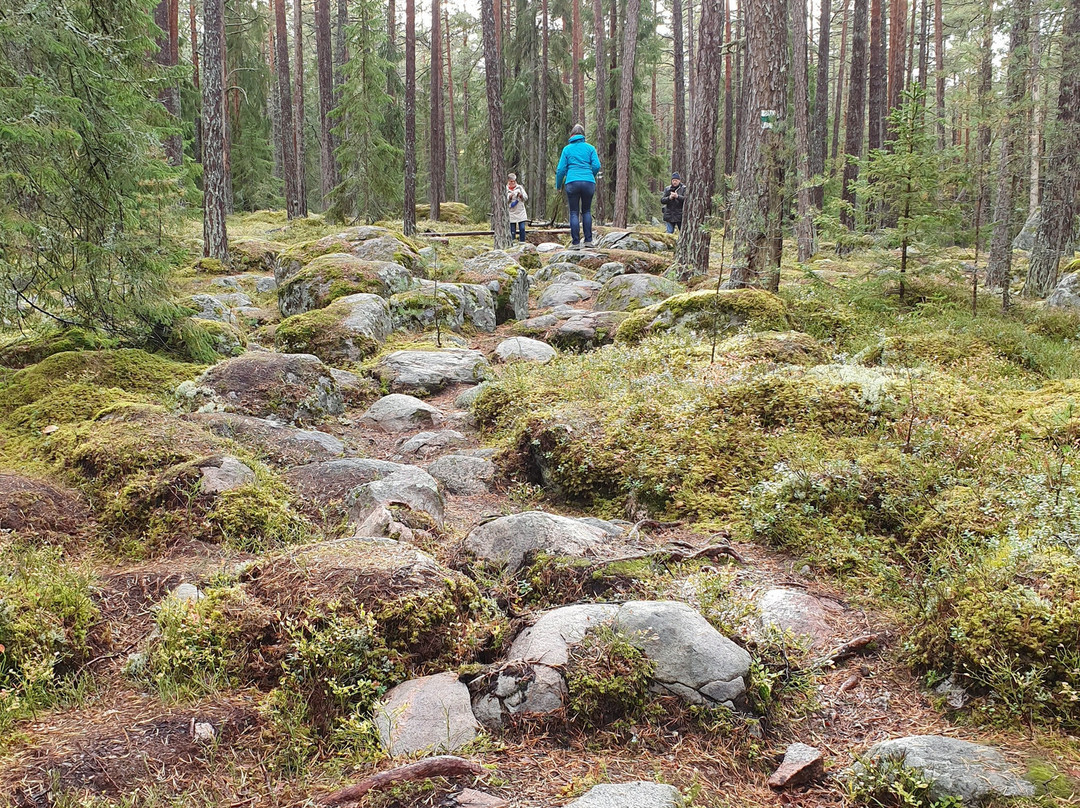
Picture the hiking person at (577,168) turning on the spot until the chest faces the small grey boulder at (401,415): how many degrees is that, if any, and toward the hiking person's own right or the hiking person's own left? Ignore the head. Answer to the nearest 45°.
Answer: approximately 180°

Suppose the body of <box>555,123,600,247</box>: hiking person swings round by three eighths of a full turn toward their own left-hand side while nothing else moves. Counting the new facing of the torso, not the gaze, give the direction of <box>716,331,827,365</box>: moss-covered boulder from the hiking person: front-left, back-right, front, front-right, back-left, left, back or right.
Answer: front-left

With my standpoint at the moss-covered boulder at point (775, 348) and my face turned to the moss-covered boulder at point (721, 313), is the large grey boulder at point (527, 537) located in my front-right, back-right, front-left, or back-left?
back-left

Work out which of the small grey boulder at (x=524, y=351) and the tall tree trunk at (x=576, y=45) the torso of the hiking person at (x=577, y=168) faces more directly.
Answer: the tall tree trunk

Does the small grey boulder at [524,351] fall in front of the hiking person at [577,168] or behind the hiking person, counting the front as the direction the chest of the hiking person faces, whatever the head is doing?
behind

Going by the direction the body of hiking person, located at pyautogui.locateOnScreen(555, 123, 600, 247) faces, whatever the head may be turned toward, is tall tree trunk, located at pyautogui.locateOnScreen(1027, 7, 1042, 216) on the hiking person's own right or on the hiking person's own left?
on the hiking person's own right

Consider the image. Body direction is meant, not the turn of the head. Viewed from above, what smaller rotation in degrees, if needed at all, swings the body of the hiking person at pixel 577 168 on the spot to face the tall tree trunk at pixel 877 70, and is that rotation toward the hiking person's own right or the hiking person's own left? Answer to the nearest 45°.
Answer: approximately 45° to the hiking person's own right

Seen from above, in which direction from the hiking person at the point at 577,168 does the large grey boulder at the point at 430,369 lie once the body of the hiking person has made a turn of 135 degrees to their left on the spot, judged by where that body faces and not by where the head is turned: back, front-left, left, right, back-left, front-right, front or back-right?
front-left

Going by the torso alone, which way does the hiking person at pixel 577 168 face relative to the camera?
away from the camera

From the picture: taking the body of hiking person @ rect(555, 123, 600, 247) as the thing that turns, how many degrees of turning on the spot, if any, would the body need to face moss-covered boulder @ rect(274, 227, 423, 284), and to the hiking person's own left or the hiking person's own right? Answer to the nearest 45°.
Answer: approximately 135° to the hiking person's own left

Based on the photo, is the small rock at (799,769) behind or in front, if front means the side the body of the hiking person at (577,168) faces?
behind

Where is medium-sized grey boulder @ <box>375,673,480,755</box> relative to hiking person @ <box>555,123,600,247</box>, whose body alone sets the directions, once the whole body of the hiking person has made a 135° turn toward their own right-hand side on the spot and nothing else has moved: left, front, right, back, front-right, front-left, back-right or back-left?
front-right

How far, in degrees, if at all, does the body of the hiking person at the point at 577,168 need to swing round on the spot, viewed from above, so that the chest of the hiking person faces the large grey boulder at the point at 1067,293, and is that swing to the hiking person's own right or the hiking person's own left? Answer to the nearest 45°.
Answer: approximately 135° to the hiking person's own right

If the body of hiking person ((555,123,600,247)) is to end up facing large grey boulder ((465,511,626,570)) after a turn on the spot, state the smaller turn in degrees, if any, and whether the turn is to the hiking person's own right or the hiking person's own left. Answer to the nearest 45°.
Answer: approximately 180°

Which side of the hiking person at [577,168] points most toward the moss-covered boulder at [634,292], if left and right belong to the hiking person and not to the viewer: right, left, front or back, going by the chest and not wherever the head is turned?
back
